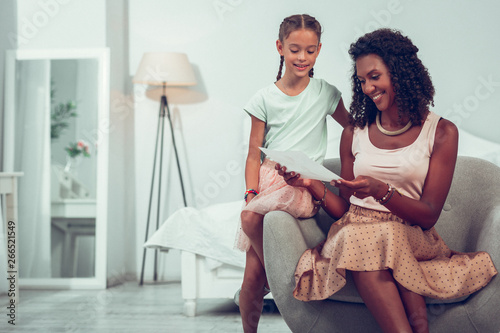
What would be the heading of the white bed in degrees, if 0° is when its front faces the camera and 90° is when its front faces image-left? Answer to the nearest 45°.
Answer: approximately 45°

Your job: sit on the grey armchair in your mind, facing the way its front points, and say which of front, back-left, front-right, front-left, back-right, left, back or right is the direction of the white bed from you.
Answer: back-right

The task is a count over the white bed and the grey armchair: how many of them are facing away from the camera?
0

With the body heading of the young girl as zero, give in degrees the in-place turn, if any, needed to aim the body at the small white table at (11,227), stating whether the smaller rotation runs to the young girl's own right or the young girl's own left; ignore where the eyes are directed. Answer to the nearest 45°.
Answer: approximately 135° to the young girl's own right

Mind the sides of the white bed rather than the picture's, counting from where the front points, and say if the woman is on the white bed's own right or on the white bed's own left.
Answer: on the white bed's own left

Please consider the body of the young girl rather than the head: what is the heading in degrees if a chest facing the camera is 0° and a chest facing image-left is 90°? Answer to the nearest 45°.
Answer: approximately 0°
